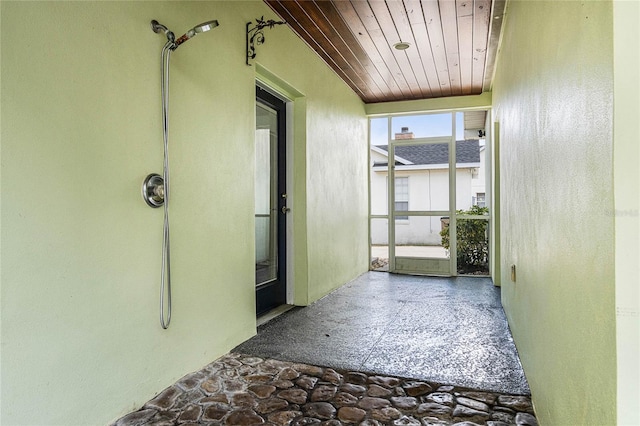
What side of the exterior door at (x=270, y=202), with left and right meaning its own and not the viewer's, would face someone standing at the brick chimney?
left

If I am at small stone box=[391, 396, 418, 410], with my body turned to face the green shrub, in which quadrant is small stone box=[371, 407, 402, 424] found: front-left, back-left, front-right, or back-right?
back-left

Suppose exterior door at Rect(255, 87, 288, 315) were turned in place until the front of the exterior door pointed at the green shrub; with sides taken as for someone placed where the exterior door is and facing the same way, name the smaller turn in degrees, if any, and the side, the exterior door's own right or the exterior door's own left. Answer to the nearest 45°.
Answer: approximately 90° to the exterior door's own left

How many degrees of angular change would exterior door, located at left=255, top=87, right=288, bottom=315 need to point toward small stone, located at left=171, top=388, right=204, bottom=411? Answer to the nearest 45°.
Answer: approximately 45° to its right

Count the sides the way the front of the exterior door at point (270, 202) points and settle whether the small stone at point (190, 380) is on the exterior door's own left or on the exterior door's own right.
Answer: on the exterior door's own right

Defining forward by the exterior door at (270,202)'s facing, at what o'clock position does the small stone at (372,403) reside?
The small stone is roughly at 1 o'clock from the exterior door.

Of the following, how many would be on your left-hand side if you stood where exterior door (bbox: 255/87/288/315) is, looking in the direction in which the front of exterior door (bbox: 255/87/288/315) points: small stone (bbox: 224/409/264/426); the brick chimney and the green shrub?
2

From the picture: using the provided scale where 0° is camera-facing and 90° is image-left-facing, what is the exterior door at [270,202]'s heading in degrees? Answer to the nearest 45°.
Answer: approximately 315°

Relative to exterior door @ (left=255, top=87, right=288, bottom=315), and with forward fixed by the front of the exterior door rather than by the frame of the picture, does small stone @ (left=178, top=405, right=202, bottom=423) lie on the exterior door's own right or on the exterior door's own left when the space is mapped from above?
on the exterior door's own right

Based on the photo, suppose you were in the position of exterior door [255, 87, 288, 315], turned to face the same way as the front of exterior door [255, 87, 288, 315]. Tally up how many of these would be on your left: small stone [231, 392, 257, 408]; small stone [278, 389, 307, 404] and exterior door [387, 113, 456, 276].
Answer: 1

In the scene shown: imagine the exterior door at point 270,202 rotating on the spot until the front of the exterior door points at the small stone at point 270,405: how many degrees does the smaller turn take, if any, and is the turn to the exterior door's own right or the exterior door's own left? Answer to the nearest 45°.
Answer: approximately 45° to the exterior door's own right

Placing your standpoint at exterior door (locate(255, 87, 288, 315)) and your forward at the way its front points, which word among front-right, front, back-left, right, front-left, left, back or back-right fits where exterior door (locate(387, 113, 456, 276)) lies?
left

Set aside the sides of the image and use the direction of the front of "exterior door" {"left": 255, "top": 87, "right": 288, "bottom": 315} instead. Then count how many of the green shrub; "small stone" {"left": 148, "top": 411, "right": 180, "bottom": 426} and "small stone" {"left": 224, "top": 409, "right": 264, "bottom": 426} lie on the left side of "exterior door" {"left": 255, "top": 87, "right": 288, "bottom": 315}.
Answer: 1

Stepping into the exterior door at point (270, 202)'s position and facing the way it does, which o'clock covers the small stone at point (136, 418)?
The small stone is roughly at 2 o'clock from the exterior door.

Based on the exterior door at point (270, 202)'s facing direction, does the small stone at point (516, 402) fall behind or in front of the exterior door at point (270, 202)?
in front

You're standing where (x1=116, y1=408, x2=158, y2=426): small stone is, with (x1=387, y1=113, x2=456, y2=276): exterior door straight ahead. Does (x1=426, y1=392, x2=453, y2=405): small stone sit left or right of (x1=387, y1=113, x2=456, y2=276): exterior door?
right

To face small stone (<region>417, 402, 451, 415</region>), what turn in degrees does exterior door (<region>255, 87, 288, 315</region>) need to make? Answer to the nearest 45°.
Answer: approximately 45° to its right

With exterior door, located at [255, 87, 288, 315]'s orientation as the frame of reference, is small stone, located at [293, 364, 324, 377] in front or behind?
in front
